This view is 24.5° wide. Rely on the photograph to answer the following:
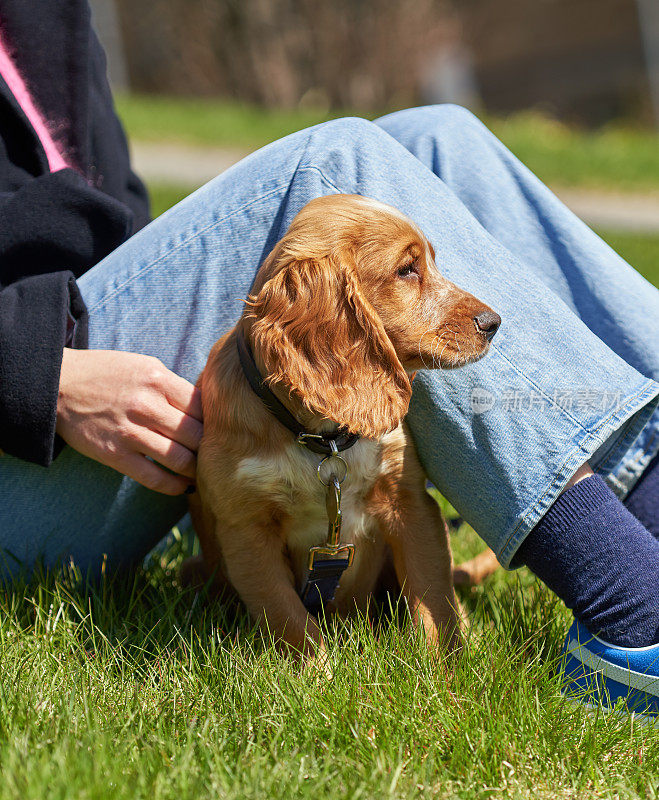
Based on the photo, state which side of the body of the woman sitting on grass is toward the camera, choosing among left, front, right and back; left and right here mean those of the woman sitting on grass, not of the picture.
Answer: right
